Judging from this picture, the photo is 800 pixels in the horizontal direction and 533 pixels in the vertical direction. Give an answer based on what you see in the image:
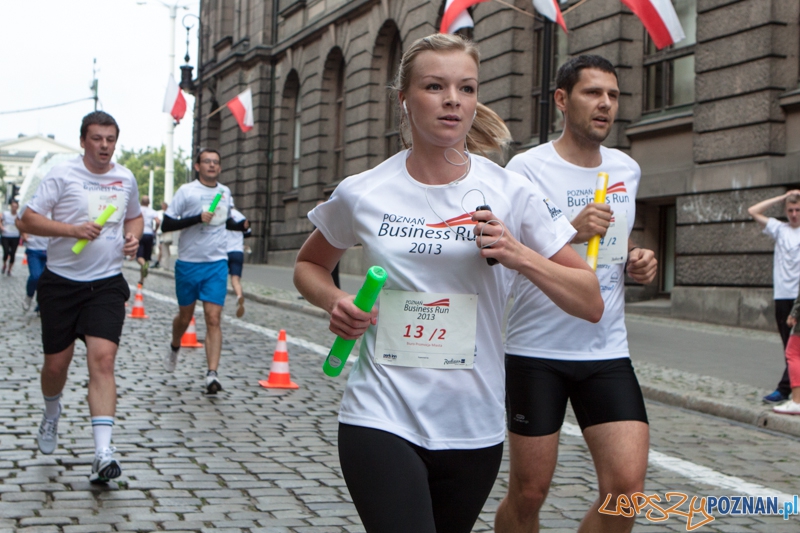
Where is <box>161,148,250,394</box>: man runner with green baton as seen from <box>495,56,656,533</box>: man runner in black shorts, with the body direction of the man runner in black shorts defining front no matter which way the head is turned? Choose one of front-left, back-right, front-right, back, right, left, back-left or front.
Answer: back

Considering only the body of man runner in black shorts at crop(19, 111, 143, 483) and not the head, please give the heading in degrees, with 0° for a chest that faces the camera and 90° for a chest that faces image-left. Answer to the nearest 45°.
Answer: approximately 315°

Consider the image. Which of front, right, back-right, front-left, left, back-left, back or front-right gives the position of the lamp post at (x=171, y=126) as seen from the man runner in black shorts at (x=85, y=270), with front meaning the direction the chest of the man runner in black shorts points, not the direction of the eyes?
back-left

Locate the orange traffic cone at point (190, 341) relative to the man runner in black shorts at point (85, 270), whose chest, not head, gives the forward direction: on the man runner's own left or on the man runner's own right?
on the man runner's own left

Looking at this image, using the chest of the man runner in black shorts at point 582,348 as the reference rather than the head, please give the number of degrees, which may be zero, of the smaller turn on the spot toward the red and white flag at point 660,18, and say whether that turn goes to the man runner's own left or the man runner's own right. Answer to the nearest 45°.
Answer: approximately 135° to the man runner's own left

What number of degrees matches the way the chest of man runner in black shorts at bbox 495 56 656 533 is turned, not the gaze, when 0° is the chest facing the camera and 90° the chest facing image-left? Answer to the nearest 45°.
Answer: approximately 315°

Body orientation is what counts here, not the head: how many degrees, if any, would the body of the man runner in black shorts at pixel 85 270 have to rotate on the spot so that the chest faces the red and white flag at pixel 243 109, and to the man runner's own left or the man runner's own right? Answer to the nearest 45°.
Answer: approximately 135° to the man runner's own left
